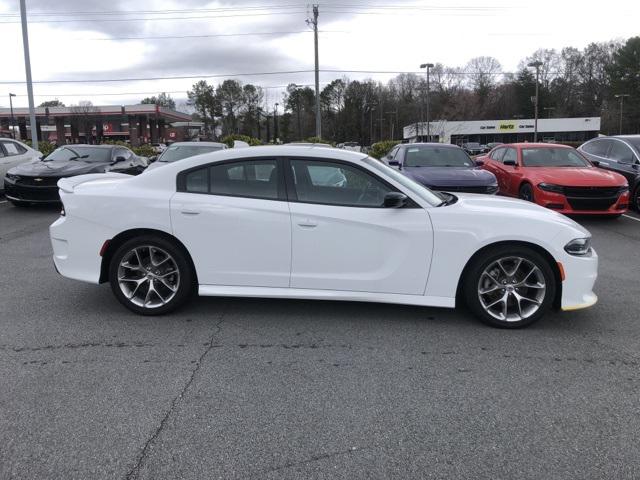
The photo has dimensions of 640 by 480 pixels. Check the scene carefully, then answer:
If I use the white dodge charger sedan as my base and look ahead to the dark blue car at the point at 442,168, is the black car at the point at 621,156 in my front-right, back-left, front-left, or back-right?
front-right

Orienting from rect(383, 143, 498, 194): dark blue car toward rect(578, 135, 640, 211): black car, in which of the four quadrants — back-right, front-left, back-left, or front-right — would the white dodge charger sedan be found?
back-right

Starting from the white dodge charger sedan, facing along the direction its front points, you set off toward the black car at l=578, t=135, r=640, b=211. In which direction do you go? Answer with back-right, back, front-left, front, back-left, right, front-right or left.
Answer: front-left

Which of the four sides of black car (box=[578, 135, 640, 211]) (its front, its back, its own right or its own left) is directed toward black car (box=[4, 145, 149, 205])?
right

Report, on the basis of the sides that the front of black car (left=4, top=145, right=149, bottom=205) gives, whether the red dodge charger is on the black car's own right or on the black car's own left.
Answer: on the black car's own left

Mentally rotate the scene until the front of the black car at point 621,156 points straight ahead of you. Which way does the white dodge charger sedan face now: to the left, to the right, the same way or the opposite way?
to the left

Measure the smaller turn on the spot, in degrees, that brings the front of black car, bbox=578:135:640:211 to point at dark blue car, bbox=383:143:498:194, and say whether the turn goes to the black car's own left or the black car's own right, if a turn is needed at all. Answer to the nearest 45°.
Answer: approximately 90° to the black car's own right

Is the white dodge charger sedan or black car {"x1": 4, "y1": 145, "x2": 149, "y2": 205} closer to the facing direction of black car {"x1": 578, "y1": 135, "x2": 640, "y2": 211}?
the white dodge charger sedan

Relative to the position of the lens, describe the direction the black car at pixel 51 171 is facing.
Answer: facing the viewer and to the left of the viewer

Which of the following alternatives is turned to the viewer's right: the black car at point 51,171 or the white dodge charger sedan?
the white dodge charger sedan

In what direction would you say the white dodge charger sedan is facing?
to the viewer's right

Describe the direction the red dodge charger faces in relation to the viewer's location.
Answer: facing the viewer and to the right of the viewer
